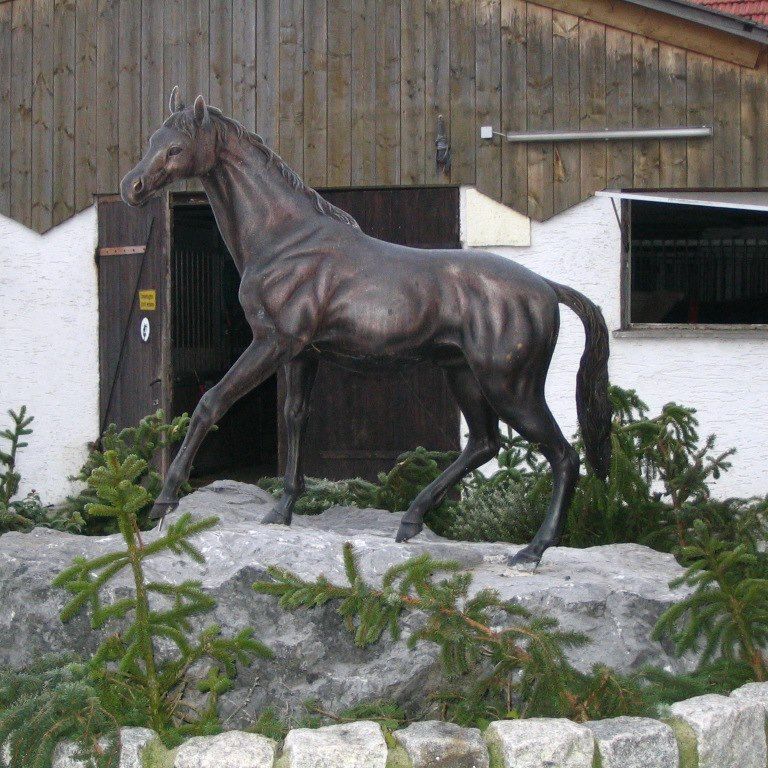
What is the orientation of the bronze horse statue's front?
to the viewer's left

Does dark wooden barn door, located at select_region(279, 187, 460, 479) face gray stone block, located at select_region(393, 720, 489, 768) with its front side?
yes

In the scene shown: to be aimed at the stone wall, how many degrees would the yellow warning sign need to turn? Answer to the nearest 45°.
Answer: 0° — it already faces it

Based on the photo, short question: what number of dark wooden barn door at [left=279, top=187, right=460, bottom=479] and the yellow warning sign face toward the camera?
2

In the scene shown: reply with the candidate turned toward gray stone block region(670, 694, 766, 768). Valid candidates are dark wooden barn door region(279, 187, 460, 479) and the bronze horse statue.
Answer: the dark wooden barn door

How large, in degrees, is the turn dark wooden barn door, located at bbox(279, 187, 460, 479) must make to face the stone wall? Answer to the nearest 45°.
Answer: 0° — it already faces it

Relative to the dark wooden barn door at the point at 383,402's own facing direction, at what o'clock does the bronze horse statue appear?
The bronze horse statue is roughly at 12 o'clock from the dark wooden barn door.

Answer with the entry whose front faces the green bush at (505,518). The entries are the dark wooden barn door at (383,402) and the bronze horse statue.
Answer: the dark wooden barn door

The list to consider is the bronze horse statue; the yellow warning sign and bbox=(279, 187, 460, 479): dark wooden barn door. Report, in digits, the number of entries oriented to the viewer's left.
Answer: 1

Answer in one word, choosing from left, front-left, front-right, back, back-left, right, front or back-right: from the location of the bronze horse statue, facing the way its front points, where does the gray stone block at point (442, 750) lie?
left

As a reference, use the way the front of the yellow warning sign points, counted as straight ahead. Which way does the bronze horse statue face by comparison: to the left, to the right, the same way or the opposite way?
to the right

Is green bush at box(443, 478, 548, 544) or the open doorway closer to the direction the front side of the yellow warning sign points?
the green bush

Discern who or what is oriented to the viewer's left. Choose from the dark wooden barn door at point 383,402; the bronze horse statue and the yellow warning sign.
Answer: the bronze horse statue

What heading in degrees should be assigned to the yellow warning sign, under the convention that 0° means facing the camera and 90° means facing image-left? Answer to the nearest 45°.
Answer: approximately 0°

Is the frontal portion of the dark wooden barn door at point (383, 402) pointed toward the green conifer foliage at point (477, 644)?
yes
